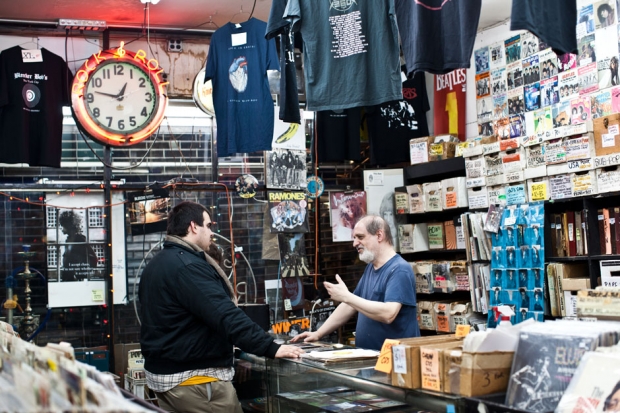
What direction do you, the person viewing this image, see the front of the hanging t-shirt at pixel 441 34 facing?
facing the viewer

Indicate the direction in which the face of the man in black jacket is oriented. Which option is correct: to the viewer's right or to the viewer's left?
to the viewer's right

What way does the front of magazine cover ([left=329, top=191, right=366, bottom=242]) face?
toward the camera

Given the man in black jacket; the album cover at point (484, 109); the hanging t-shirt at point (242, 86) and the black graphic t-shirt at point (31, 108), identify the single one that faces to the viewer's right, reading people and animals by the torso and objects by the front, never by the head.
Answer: the man in black jacket

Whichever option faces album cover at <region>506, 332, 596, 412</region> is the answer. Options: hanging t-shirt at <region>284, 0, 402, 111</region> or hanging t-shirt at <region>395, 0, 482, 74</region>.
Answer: hanging t-shirt at <region>395, 0, 482, 74</region>

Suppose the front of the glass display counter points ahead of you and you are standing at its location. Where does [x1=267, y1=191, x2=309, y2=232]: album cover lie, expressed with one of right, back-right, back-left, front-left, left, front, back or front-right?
back-right

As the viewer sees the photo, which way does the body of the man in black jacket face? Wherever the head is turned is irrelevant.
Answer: to the viewer's right

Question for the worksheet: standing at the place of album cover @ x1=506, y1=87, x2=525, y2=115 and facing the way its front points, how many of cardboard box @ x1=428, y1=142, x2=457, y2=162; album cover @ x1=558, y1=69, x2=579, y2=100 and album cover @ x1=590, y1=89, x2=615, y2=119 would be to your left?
2

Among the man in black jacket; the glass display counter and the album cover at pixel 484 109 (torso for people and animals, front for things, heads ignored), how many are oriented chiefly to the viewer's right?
1
